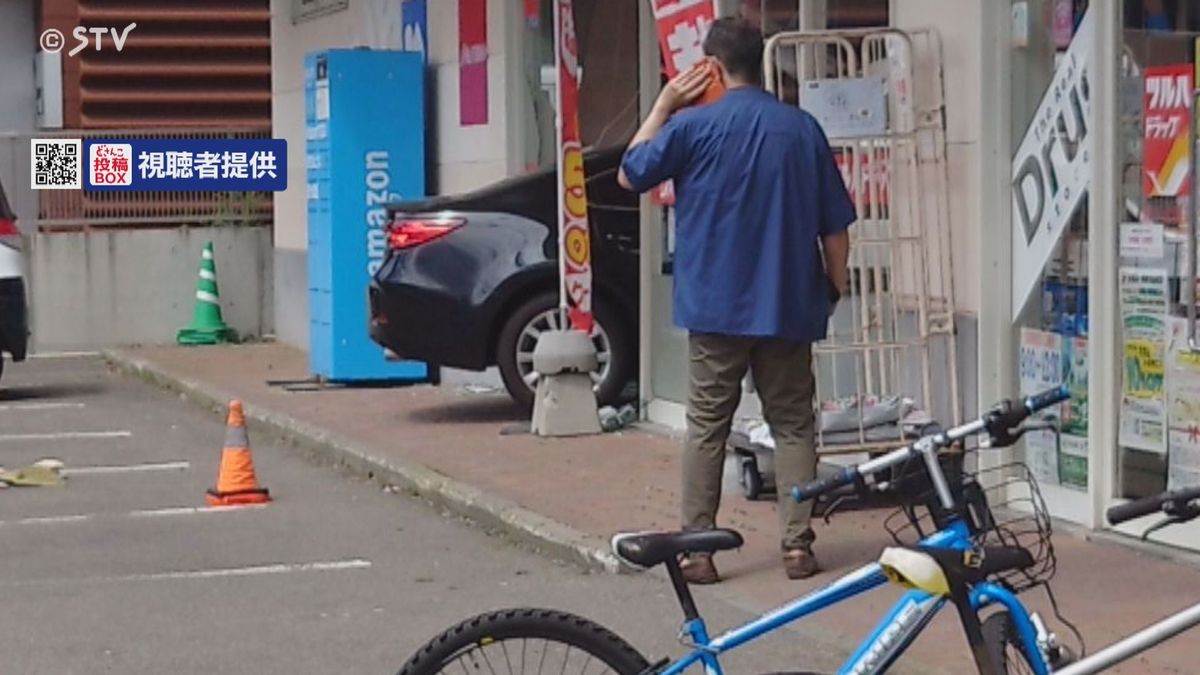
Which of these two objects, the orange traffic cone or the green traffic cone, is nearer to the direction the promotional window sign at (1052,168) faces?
the orange traffic cone

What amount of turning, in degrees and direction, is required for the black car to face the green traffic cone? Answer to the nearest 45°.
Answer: approximately 90° to its left

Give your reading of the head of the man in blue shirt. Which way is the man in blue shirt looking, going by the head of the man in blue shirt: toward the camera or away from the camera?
away from the camera

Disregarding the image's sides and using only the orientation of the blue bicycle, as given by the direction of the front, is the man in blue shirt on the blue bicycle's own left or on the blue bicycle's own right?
on the blue bicycle's own left

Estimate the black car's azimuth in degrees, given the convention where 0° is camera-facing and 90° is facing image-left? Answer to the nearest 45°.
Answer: approximately 270°

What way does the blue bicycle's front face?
to the viewer's right

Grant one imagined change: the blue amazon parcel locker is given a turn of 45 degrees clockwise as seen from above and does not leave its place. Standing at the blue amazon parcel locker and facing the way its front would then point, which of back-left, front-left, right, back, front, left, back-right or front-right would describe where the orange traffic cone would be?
back-left

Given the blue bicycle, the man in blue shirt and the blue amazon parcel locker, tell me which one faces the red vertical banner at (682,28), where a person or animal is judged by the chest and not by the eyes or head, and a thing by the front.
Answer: the man in blue shirt

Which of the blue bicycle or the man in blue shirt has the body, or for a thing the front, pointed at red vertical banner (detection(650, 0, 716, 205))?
the man in blue shirt

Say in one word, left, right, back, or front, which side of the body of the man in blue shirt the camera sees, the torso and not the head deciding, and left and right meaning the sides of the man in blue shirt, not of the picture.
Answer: back

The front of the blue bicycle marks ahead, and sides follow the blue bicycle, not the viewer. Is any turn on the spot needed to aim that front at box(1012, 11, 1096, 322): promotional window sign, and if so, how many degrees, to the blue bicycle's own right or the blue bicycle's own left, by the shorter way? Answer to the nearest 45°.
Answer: approximately 90° to the blue bicycle's own left

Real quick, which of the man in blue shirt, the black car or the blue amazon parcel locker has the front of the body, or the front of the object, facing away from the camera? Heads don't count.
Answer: the man in blue shirt
